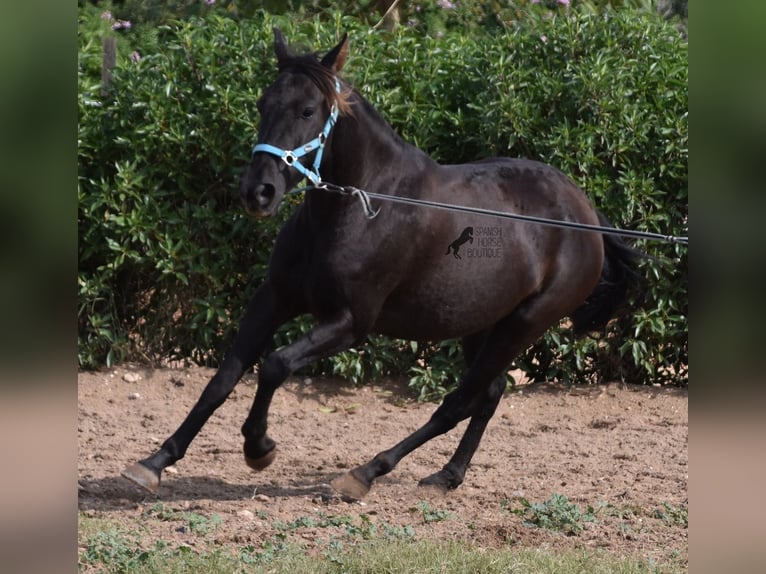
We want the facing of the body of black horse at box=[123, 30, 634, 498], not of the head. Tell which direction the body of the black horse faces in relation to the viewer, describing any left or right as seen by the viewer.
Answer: facing the viewer and to the left of the viewer

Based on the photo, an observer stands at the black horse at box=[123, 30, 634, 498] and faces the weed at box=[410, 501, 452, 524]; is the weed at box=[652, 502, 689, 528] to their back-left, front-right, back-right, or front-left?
front-left

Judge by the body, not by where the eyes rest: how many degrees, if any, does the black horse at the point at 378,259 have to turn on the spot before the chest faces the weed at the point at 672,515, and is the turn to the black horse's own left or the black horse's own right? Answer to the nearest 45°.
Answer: approximately 135° to the black horse's own left
